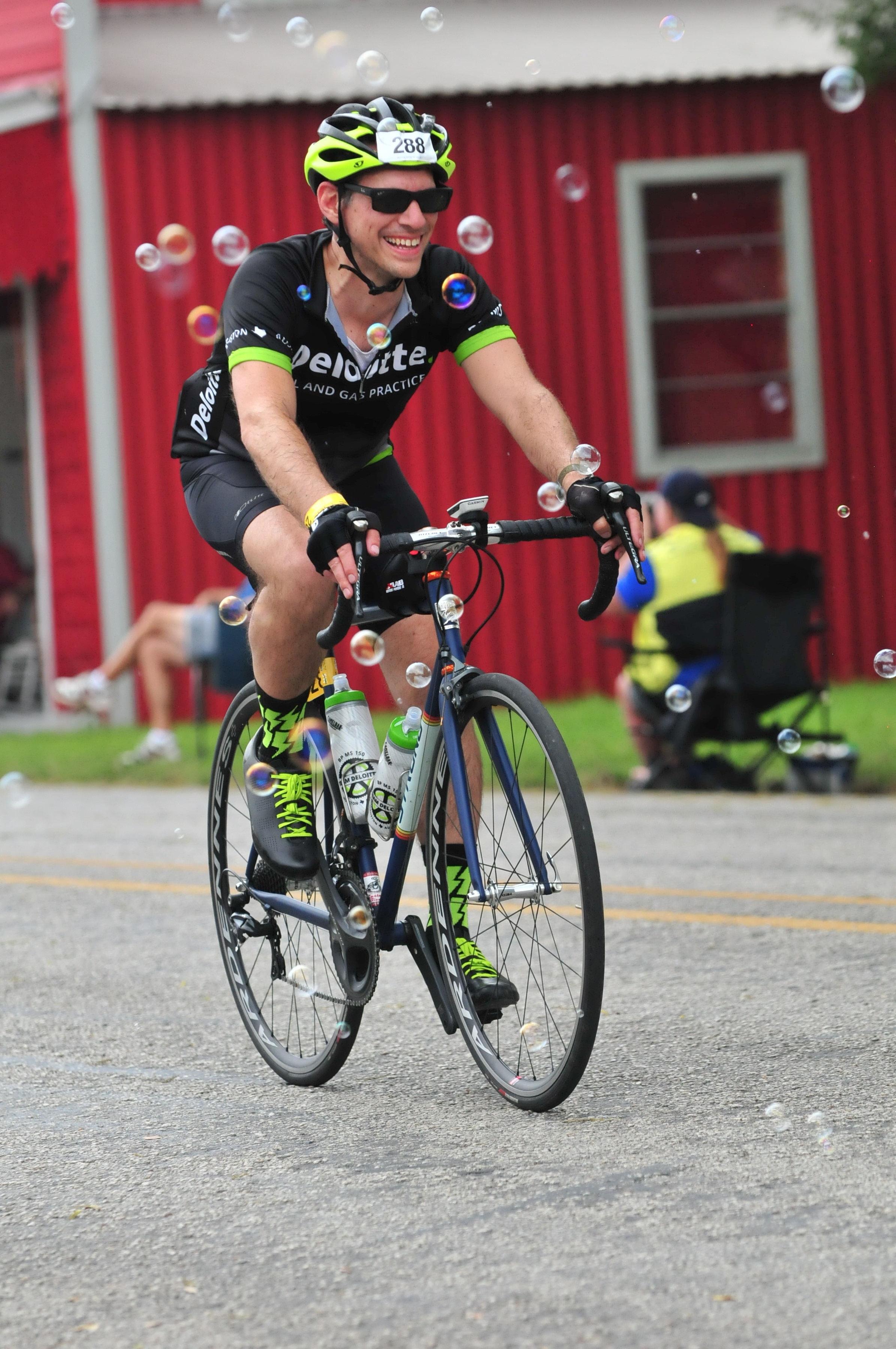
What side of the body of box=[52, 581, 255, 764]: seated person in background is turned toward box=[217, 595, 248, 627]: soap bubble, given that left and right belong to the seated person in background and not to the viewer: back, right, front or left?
left

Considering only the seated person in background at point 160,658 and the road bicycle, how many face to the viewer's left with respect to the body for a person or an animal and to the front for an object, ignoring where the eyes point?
1

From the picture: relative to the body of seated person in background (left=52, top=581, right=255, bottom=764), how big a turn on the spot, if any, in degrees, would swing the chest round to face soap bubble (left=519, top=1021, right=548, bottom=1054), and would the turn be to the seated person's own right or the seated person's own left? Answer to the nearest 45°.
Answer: approximately 90° to the seated person's own left

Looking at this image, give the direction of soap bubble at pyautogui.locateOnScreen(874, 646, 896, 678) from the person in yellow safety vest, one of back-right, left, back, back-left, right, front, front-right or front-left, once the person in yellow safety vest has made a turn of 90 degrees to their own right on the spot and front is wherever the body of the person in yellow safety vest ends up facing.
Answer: back-right

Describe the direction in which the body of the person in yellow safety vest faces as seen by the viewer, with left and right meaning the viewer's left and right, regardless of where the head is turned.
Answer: facing away from the viewer and to the left of the viewer

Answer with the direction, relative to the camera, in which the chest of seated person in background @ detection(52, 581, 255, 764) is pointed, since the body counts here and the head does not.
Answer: to the viewer's left

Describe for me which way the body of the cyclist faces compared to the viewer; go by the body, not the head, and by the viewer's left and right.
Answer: facing the viewer and to the right of the viewer

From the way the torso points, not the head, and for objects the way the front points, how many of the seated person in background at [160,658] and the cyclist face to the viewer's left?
1

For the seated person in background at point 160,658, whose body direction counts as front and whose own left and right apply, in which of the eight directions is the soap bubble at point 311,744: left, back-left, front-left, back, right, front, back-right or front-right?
left

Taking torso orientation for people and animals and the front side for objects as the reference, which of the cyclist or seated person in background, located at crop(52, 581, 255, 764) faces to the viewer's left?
the seated person in background
